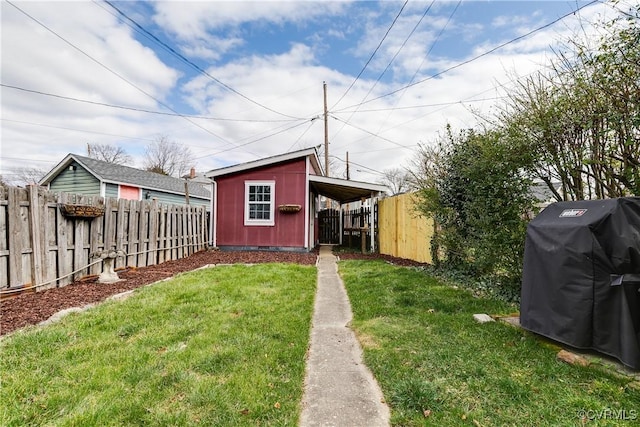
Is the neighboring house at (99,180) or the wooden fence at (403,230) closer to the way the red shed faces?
the wooden fence
